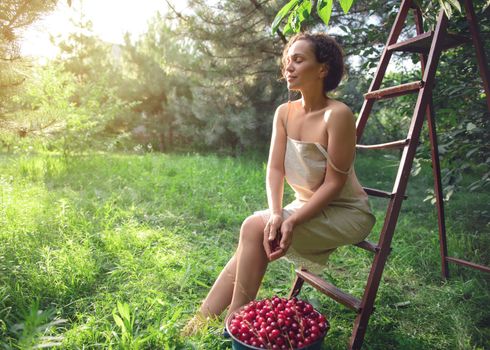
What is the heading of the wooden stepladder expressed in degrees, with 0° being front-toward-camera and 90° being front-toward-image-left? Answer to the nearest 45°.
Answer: approximately 45°

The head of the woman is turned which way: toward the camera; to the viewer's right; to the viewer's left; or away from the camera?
to the viewer's left

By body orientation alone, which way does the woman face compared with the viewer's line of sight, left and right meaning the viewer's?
facing the viewer and to the left of the viewer
